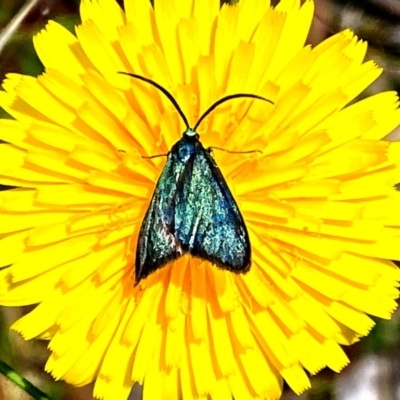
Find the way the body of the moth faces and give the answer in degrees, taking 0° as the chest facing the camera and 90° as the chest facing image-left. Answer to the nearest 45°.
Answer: approximately 180°
